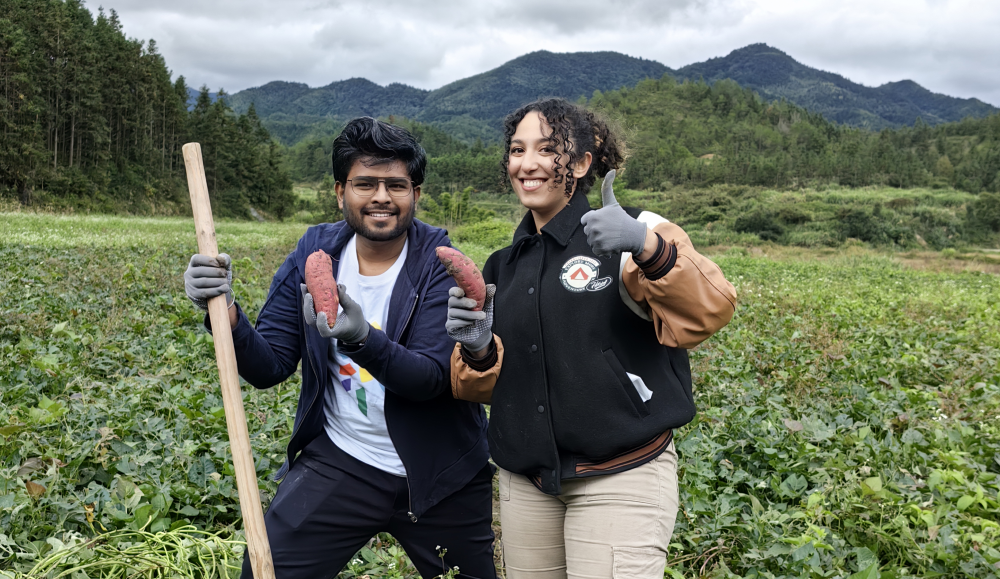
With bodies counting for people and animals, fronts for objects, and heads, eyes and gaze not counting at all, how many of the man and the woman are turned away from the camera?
0

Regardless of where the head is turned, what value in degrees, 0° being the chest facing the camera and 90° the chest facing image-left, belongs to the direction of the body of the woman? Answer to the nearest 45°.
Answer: approximately 45°

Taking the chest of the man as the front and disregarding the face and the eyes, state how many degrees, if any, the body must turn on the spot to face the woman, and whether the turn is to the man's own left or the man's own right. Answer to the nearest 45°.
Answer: approximately 45° to the man's own left

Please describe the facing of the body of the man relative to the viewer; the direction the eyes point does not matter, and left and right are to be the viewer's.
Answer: facing the viewer

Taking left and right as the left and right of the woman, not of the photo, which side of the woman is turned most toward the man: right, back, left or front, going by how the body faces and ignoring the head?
right
